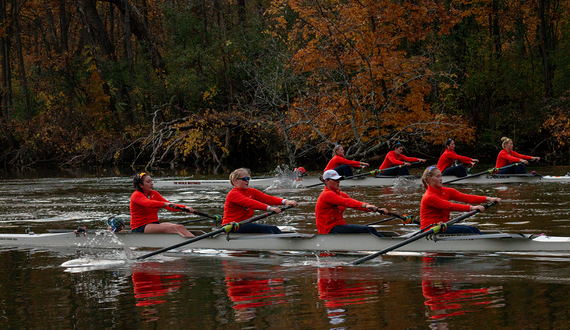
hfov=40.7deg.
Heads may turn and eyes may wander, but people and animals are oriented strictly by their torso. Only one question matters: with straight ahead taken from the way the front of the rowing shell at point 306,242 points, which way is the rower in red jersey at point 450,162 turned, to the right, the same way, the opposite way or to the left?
the opposite way

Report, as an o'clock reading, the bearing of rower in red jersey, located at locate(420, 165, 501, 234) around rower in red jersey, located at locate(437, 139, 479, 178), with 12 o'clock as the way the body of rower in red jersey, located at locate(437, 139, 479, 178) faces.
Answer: rower in red jersey, located at locate(420, 165, 501, 234) is roughly at 3 o'clock from rower in red jersey, located at locate(437, 139, 479, 178).

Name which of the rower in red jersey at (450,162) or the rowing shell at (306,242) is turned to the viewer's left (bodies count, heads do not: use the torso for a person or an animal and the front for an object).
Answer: the rowing shell

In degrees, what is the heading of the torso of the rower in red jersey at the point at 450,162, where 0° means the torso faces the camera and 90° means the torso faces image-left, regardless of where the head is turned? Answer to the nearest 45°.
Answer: approximately 270°

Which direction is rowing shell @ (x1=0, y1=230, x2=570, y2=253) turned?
to the viewer's left

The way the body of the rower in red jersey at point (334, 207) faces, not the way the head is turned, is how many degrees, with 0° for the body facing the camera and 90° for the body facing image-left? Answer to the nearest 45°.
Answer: approximately 270°

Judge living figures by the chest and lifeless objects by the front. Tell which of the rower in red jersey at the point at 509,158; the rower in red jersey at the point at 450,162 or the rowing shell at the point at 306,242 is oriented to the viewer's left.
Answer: the rowing shell

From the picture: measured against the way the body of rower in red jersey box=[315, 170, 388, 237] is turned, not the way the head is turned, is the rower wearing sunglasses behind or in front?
behind

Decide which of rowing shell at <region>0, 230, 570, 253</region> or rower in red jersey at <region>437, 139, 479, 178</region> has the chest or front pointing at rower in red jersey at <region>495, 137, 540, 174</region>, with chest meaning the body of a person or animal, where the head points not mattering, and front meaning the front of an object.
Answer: rower in red jersey at <region>437, 139, 479, 178</region>

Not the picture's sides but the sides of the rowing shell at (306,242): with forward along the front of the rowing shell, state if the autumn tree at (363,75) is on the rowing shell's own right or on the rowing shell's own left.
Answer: on the rowing shell's own right

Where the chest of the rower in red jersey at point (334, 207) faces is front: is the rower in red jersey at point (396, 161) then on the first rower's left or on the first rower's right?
on the first rower's left

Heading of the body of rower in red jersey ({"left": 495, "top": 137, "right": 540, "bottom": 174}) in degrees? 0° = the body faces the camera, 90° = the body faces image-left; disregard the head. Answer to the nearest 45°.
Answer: approximately 270°

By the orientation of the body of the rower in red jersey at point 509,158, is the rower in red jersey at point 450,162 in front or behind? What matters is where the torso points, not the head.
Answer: behind

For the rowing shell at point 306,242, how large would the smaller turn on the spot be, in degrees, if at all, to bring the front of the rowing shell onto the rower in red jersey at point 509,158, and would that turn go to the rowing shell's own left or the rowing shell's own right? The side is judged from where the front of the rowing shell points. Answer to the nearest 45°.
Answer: approximately 135° to the rowing shell's own right
